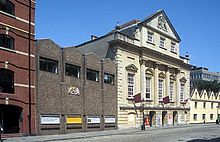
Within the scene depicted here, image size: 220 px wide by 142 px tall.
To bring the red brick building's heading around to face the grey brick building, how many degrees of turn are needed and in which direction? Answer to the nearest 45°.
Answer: approximately 90° to its left

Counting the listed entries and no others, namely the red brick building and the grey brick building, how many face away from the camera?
0

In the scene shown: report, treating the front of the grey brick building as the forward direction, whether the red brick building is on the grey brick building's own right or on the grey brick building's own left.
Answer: on the grey brick building's own right

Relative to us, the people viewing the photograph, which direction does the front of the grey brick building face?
facing the viewer and to the right of the viewer

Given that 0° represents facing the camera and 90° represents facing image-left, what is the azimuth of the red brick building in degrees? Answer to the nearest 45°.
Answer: approximately 315°
